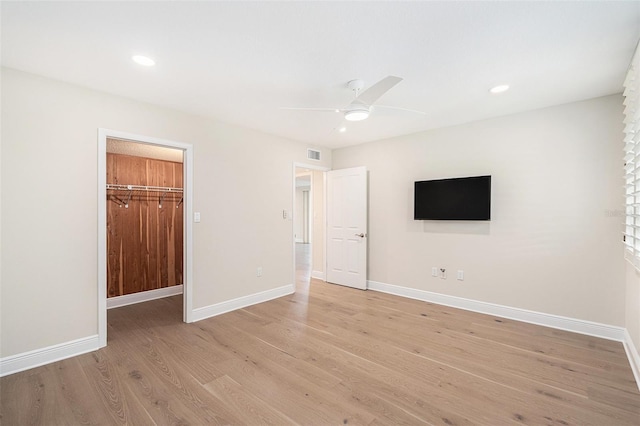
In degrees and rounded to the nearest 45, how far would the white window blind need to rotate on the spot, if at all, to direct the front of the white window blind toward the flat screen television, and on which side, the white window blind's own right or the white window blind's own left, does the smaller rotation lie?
0° — it already faces it

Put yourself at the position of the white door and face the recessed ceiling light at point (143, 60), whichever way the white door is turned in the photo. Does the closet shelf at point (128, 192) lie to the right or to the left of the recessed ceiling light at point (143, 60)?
right

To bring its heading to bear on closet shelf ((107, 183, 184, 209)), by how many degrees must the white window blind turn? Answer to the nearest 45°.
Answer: approximately 45° to its left

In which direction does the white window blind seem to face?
to the viewer's left
